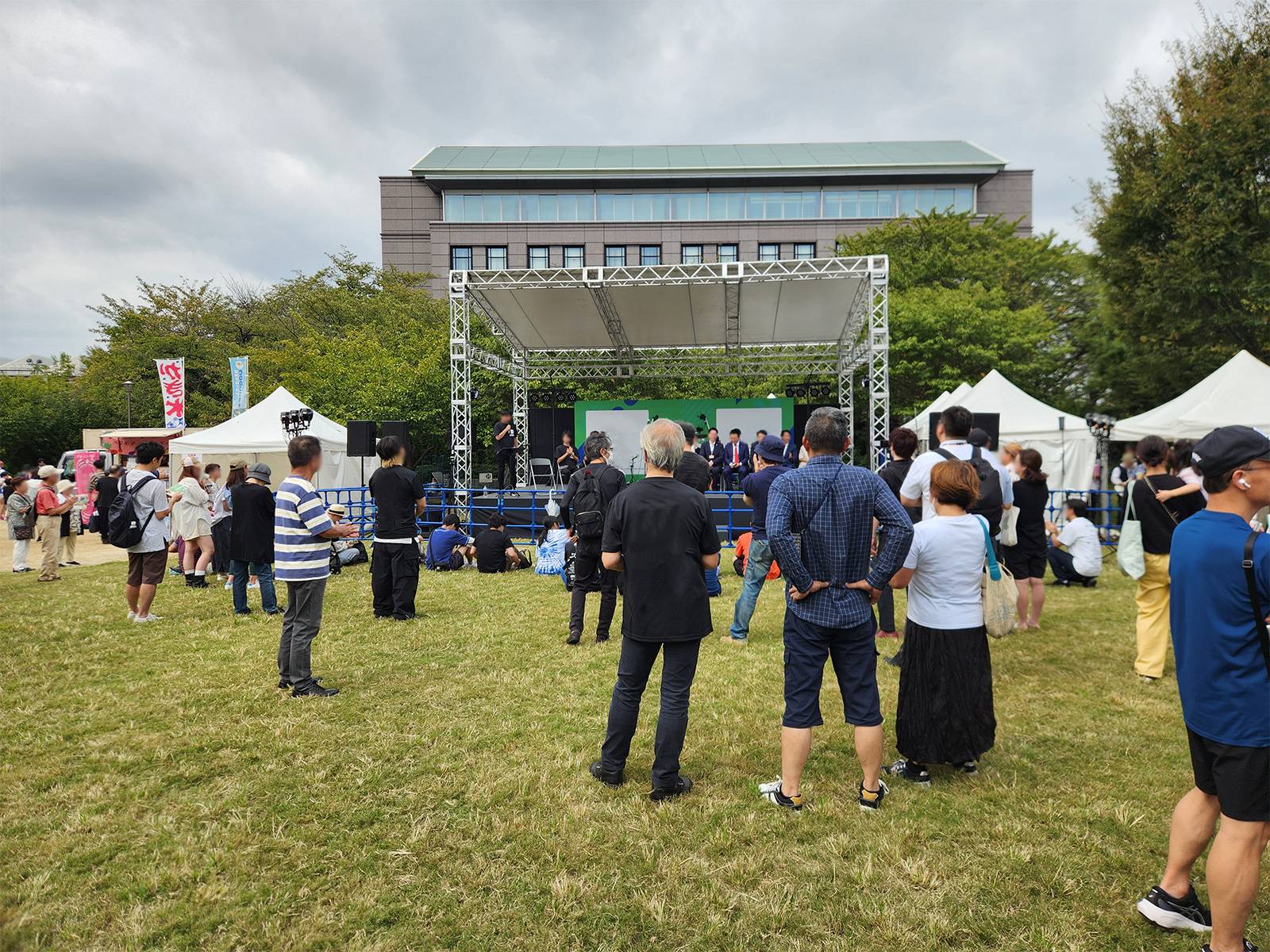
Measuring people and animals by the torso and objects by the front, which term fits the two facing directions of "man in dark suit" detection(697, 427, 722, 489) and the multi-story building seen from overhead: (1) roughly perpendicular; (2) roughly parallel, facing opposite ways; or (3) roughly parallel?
roughly parallel

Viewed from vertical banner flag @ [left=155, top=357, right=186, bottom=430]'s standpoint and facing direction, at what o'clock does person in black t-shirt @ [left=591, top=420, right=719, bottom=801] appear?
The person in black t-shirt is roughly at 12 o'clock from the vertical banner flag.

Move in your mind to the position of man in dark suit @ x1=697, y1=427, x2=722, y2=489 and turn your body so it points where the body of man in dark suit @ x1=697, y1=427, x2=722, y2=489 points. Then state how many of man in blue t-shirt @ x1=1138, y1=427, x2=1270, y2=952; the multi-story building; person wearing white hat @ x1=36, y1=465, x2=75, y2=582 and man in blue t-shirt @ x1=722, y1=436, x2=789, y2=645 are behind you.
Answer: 1

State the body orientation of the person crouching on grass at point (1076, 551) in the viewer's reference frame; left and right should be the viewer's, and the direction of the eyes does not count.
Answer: facing to the left of the viewer

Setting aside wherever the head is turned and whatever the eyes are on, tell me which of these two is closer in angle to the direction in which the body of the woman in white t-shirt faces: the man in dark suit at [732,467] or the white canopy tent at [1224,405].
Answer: the man in dark suit

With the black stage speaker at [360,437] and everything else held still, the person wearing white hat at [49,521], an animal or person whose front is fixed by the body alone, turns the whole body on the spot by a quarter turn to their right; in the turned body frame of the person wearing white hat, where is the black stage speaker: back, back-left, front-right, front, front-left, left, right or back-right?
left

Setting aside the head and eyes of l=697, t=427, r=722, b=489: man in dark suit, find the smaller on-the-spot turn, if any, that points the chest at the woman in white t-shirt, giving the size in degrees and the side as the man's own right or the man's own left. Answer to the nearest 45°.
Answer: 0° — they already face them

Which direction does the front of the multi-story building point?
toward the camera

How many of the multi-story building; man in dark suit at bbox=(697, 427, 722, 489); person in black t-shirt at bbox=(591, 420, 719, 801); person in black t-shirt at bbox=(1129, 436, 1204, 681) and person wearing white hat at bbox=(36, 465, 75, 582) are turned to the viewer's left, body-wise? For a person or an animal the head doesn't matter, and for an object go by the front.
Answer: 0

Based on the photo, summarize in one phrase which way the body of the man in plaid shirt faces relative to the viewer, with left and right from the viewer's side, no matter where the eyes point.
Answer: facing away from the viewer

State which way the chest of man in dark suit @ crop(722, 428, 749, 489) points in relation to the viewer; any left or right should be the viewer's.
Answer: facing the viewer

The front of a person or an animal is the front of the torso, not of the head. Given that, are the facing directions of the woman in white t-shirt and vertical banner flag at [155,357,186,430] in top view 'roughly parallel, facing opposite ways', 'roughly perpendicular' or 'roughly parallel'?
roughly parallel, facing opposite ways

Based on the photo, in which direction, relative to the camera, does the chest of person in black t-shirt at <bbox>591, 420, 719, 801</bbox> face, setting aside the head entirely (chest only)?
away from the camera

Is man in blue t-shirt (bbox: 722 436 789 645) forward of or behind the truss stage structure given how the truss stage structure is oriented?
forward
